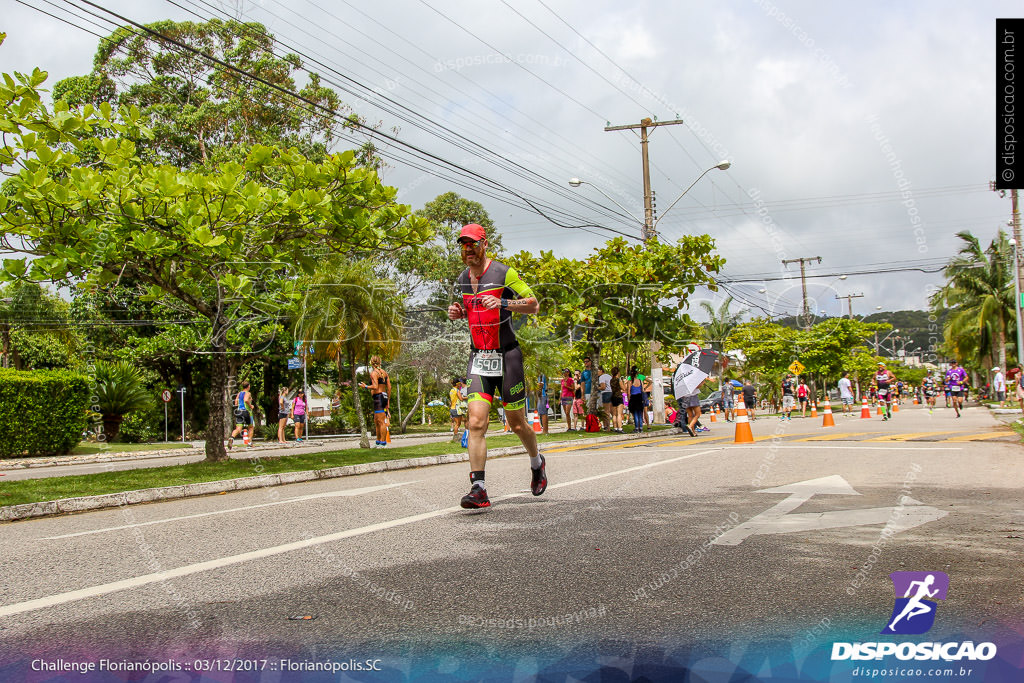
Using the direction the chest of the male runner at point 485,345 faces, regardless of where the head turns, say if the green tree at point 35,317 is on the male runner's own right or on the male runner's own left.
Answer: on the male runner's own right

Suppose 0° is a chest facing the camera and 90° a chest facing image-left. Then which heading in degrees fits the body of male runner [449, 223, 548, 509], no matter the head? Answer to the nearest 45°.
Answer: approximately 45°

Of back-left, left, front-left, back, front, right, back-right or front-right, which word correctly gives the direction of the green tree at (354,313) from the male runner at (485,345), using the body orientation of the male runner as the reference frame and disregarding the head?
back-right

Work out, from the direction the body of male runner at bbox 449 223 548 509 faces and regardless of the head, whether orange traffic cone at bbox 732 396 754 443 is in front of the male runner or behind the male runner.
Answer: behind

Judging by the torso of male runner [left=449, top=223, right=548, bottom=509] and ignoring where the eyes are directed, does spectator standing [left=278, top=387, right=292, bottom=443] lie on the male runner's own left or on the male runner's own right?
on the male runner's own right

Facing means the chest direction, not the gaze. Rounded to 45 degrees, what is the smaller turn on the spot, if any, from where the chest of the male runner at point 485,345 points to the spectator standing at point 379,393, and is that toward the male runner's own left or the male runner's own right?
approximately 135° to the male runner's own right

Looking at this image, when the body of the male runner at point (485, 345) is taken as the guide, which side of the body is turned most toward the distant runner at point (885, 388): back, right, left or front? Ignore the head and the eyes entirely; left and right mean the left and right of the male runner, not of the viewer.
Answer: back

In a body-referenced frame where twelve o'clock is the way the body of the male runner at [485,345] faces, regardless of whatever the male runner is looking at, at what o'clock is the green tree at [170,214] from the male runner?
The green tree is roughly at 3 o'clock from the male runner.

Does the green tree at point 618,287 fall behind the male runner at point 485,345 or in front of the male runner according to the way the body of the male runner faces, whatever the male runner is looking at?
behind

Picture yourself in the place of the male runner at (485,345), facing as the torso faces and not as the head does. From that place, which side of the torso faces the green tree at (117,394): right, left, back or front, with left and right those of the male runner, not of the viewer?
right

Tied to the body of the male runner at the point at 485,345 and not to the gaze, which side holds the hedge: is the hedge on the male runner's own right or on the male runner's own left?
on the male runner's own right
